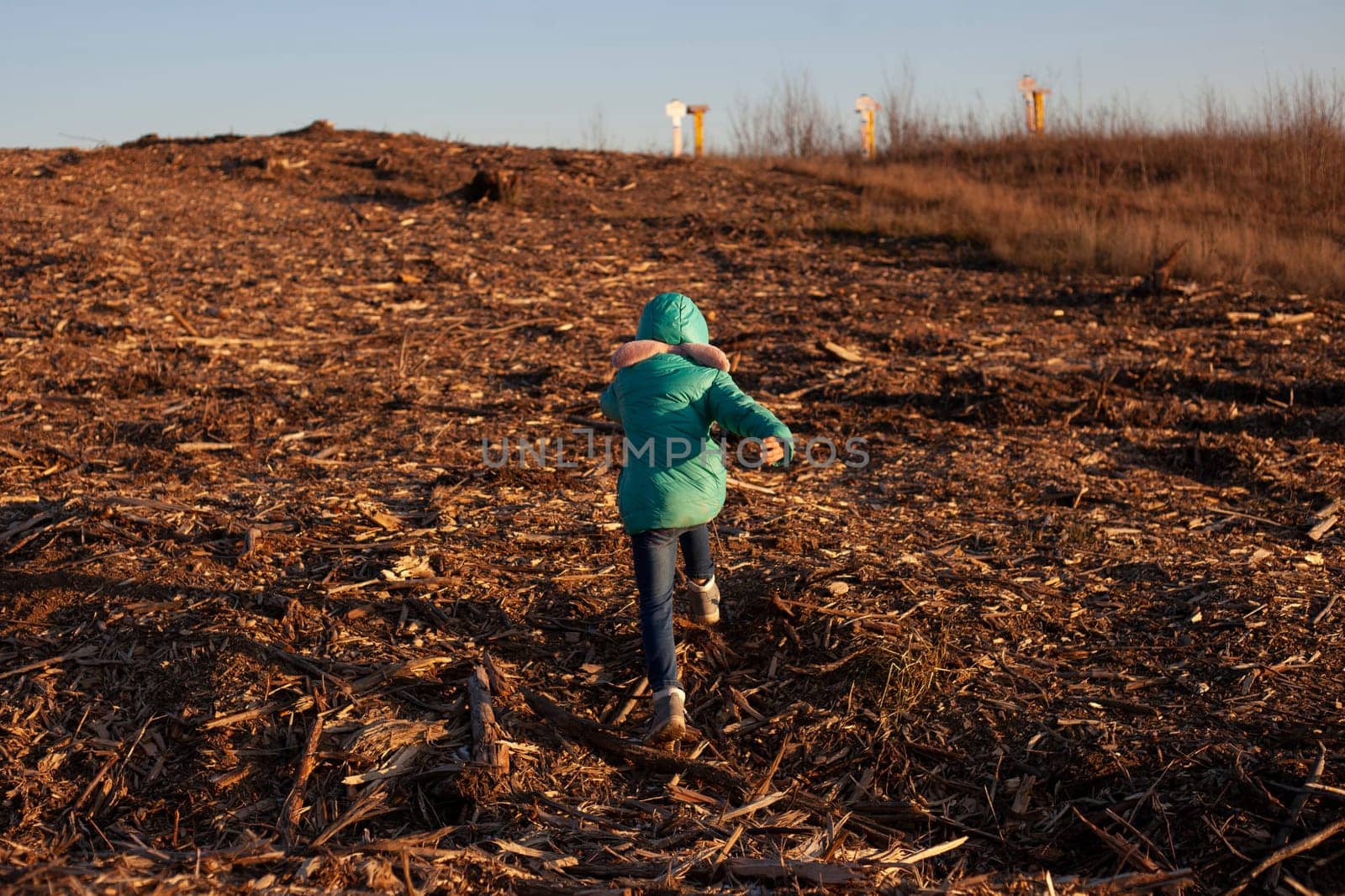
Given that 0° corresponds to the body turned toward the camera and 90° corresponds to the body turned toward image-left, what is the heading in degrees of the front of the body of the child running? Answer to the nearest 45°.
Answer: approximately 180°

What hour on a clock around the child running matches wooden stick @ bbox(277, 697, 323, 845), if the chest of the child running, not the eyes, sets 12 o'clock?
The wooden stick is roughly at 8 o'clock from the child running.

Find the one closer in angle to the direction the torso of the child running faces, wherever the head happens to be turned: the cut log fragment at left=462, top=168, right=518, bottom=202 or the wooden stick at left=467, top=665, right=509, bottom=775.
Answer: the cut log fragment

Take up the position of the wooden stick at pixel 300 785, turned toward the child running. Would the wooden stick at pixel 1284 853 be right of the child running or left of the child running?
right

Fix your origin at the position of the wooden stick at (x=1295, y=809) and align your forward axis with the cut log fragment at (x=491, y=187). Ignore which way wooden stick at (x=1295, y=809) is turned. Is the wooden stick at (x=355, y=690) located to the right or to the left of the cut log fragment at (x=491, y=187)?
left

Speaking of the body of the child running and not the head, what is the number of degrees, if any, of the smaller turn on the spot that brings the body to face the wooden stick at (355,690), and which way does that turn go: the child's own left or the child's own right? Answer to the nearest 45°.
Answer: approximately 90° to the child's own left
